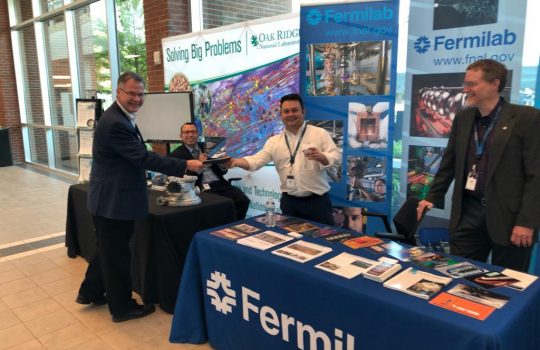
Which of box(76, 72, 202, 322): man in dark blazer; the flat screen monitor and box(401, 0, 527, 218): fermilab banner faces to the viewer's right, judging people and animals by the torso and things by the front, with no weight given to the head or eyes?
the man in dark blazer

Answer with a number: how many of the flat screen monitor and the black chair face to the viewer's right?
0

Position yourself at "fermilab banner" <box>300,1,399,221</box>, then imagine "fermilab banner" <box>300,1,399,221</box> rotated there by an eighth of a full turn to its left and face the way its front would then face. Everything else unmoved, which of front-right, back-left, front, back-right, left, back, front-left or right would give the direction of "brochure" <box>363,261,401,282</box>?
front-right

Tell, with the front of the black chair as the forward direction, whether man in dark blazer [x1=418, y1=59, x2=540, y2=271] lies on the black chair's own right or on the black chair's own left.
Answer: on the black chair's own left

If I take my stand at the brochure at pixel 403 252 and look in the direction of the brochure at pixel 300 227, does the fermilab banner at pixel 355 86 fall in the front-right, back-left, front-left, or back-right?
front-right

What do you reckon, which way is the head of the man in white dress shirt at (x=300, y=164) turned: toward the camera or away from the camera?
toward the camera

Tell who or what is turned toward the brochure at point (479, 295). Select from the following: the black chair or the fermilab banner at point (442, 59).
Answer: the fermilab banner

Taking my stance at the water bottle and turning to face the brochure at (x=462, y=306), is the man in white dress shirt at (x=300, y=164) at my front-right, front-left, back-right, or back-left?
back-left

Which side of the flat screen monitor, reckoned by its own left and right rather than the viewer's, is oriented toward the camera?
front

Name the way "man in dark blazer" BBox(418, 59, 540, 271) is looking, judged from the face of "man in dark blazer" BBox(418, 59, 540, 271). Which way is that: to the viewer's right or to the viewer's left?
to the viewer's left

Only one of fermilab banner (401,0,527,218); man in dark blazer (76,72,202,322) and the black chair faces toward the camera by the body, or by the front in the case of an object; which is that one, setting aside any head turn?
the fermilab banner

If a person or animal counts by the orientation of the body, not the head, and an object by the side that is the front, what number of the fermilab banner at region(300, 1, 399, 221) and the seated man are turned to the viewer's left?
0

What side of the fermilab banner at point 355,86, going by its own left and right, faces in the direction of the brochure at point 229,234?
front

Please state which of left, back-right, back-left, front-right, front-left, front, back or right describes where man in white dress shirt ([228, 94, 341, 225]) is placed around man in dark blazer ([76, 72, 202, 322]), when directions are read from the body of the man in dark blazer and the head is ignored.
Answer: front

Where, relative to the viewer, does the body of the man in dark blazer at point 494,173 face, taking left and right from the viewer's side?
facing the viewer and to the left of the viewer

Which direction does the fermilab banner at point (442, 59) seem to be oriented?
toward the camera
